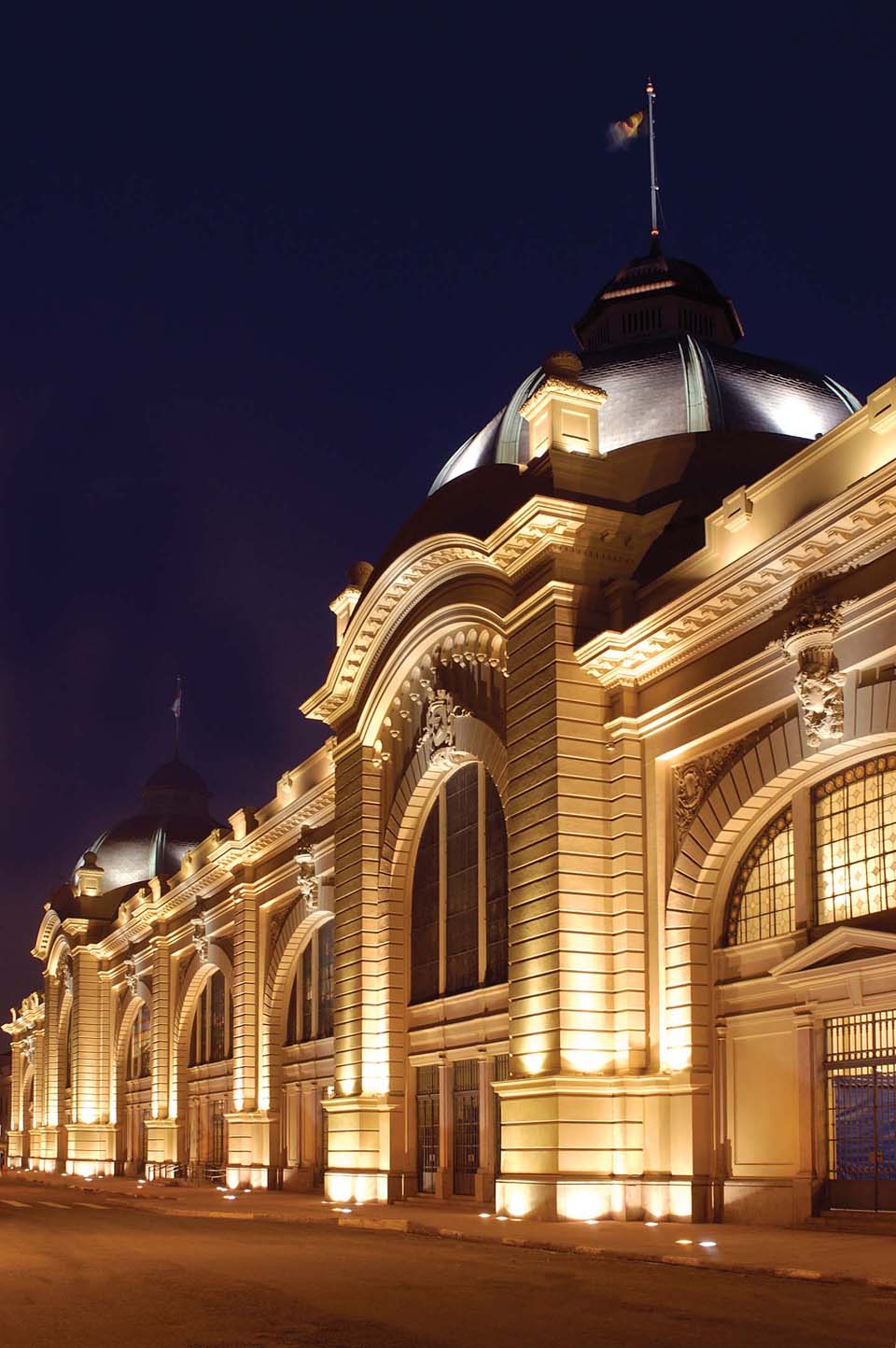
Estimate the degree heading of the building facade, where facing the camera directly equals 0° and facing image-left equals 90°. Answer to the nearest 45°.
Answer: approximately 45°
